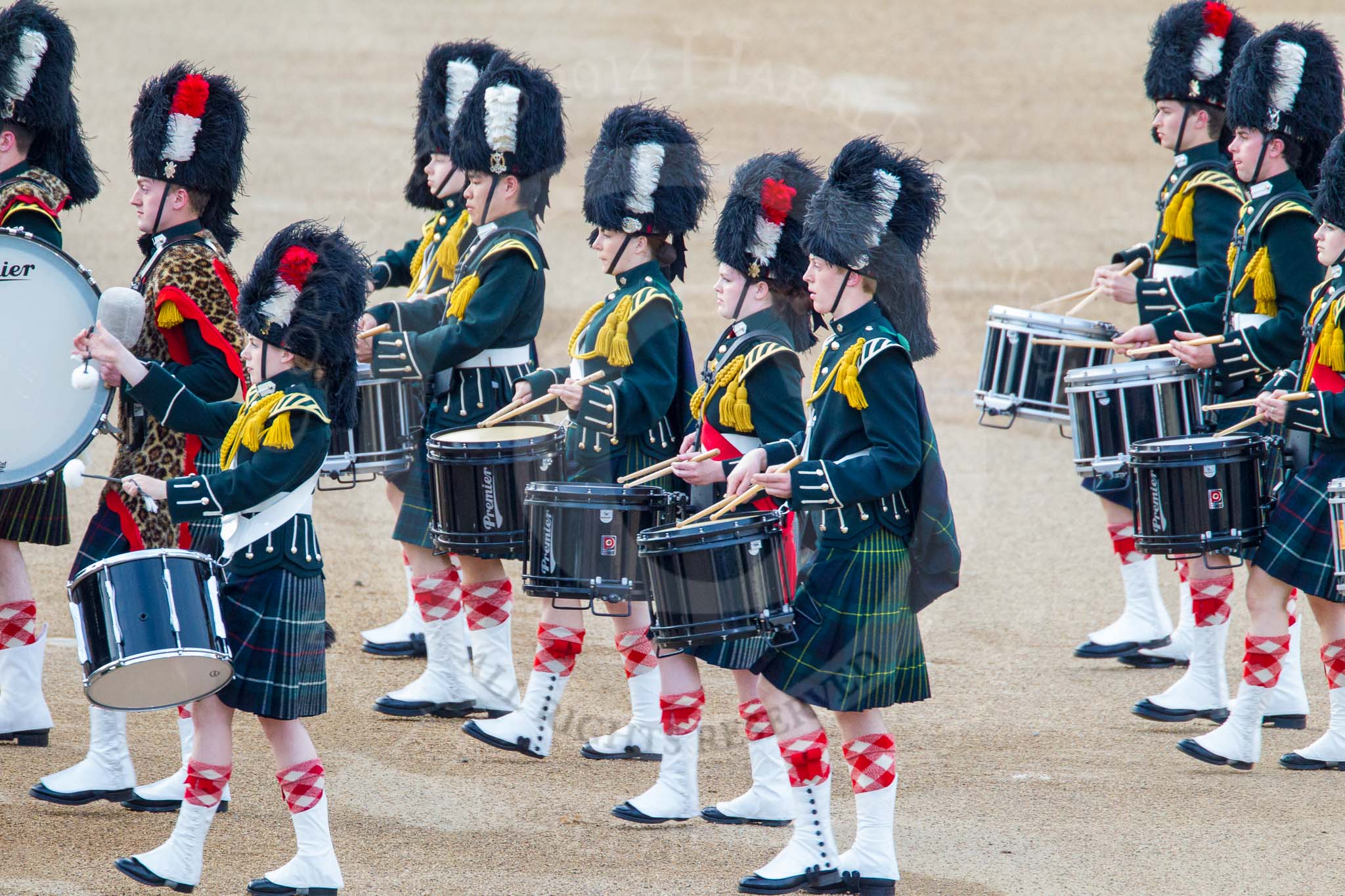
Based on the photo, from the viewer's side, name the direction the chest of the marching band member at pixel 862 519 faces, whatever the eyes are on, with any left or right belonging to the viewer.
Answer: facing to the left of the viewer

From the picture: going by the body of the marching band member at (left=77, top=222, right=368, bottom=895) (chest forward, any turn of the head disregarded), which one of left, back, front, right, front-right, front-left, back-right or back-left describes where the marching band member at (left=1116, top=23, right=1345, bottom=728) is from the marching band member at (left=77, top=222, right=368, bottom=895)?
back

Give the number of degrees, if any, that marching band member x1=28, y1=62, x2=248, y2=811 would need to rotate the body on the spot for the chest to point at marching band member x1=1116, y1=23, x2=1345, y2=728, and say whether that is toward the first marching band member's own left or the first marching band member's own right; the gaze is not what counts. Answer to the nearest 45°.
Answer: approximately 180°

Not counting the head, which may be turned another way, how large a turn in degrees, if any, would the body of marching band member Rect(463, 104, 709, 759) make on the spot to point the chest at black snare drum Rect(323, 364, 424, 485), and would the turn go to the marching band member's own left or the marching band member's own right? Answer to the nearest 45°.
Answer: approximately 45° to the marching band member's own right

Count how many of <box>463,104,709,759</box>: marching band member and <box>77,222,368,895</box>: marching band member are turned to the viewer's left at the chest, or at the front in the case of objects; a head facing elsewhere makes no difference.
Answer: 2

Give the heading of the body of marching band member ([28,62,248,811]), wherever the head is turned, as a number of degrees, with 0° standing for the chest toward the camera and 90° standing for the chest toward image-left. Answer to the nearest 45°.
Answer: approximately 90°

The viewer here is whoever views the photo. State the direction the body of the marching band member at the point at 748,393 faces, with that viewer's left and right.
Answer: facing to the left of the viewer

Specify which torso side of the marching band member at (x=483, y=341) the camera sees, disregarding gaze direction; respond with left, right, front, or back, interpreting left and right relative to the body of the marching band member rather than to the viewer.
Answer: left

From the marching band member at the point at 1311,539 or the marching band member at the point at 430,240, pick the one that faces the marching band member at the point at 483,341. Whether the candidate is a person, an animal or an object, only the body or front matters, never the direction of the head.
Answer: the marching band member at the point at 1311,539

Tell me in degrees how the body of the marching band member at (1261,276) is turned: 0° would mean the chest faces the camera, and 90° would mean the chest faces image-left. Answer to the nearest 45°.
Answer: approximately 90°

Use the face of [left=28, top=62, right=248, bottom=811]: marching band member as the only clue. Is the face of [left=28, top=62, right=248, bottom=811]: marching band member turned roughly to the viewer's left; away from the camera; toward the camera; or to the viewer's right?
to the viewer's left

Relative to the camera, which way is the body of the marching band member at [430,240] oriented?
to the viewer's left

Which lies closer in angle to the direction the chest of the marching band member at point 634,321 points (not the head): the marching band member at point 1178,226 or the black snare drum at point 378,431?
the black snare drum

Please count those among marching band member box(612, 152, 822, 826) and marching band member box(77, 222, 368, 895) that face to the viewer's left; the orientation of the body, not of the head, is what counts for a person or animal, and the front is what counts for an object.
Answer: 2

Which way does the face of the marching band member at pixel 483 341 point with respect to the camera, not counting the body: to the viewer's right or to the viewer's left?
to the viewer's left

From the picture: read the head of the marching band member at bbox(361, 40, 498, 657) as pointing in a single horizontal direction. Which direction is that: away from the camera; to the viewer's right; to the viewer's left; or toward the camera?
to the viewer's left

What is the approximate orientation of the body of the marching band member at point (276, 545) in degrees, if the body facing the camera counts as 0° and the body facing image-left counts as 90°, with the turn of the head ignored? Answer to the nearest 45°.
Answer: approximately 90°

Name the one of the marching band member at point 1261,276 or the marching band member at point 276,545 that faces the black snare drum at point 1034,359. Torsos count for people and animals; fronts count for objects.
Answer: the marching band member at point 1261,276
